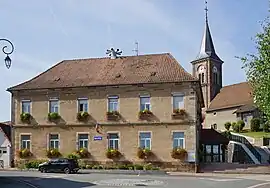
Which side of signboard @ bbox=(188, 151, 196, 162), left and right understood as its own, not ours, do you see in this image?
front

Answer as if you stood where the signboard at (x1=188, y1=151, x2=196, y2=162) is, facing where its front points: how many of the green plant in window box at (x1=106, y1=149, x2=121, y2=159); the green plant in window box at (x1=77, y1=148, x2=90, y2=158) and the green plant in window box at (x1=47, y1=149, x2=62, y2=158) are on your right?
3

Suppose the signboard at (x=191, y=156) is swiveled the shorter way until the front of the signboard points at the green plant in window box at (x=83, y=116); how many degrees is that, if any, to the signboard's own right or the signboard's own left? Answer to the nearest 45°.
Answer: approximately 90° to the signboard's own right

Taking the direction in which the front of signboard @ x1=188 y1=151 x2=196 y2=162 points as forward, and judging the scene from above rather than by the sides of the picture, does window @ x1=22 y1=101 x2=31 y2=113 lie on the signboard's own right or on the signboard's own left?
on the signboard's own right

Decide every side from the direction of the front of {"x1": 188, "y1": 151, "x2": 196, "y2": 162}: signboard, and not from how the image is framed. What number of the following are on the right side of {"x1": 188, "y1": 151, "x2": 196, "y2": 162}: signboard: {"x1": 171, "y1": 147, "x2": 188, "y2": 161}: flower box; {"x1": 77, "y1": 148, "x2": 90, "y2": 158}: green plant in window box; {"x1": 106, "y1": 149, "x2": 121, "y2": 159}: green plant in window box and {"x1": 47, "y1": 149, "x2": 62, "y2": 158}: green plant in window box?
4

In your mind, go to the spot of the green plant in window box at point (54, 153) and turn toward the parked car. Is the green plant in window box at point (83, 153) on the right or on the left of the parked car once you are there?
left

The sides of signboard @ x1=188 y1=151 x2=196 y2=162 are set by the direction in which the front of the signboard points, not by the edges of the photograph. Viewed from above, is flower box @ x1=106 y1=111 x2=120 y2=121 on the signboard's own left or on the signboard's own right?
on the signboard's own right

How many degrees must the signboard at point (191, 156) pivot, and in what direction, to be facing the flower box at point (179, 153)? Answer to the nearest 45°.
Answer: approximately 90° to its right

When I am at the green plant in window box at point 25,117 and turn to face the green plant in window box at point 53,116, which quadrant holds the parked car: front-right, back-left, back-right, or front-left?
front-right

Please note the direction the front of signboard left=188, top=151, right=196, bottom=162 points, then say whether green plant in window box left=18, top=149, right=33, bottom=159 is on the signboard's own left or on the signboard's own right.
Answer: on the signboard's own right

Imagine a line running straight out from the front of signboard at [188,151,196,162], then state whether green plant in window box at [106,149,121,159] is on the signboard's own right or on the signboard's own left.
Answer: on the signboard's own right

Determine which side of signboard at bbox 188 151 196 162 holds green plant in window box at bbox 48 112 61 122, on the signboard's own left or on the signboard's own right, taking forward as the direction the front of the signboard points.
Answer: on the signboard's own right
